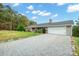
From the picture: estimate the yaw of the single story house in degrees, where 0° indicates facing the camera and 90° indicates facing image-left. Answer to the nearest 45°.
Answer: approximately 45°

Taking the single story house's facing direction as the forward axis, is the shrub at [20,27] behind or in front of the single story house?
in front
